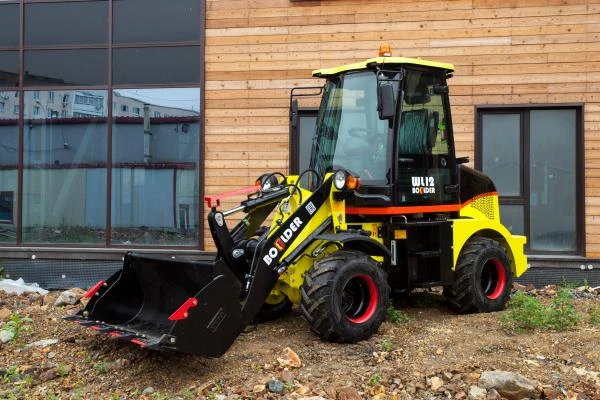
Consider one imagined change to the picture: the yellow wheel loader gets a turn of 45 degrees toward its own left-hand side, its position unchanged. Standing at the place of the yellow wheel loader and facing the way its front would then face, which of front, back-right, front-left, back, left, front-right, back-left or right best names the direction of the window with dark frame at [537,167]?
back-left

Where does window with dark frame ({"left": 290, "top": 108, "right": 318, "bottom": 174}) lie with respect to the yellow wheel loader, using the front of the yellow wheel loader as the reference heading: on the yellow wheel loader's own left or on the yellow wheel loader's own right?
on the yellow wheel loader's own right

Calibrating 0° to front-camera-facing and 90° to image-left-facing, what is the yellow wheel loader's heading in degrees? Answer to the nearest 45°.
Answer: approximately 45°

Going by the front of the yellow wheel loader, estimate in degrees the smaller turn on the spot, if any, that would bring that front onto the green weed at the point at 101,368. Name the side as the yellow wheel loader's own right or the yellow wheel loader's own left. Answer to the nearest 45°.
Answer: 0° — it already faces it

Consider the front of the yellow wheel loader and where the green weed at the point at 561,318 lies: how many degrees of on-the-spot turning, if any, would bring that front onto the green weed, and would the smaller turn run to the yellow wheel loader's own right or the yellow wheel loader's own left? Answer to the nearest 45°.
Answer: approximately 135° to the yellow wheel loader's own left

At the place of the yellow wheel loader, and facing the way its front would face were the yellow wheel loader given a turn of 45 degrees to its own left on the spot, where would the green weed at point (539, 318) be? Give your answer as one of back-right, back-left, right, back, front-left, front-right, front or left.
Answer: left

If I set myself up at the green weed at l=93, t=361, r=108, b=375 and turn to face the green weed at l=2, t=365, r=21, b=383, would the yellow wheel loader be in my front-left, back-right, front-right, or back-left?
back-right
